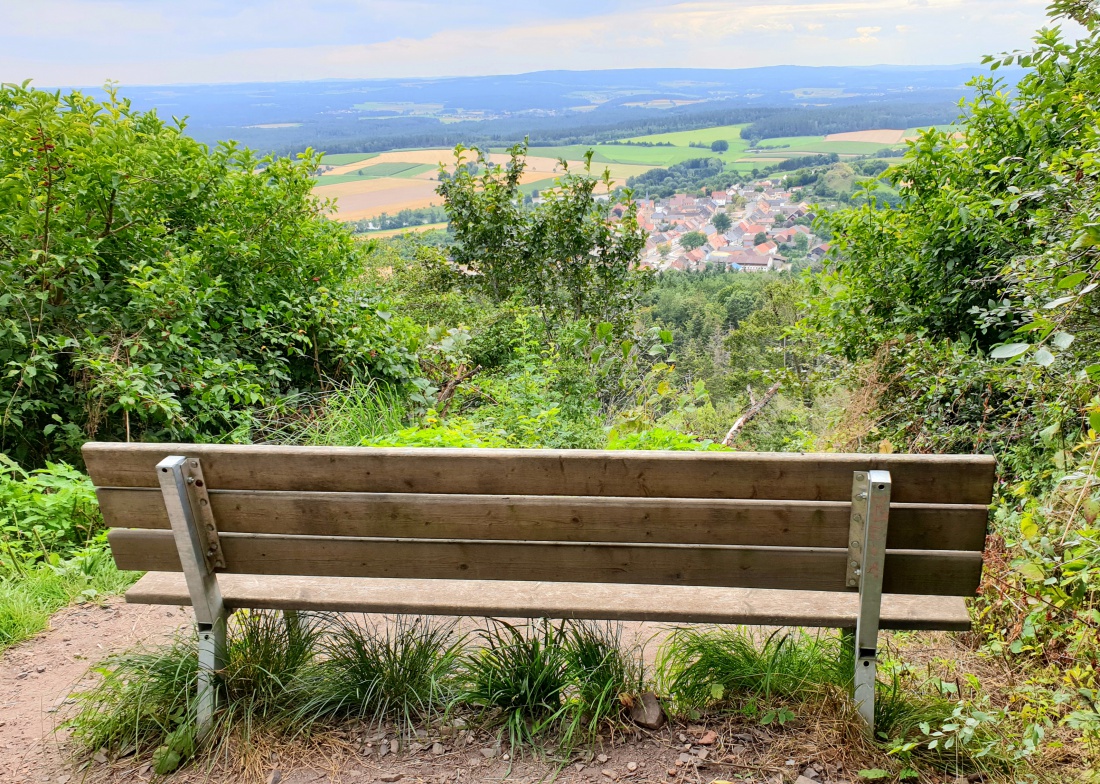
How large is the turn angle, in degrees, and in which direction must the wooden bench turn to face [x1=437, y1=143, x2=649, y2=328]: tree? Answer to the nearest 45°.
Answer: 0° — it already faces it

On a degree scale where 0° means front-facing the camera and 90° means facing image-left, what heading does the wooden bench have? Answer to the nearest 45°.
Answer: approximately 180°

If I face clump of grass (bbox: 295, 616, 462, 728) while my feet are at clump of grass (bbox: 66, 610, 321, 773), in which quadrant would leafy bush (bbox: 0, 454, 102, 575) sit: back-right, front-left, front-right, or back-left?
back-left

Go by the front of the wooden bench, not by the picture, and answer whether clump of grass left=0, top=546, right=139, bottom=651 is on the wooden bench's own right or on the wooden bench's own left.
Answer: on the wooden bench's own left

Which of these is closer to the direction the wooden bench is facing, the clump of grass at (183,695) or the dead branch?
the dead branch

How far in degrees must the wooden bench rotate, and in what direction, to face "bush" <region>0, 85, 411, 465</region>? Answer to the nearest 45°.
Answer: approximately 45° to its left

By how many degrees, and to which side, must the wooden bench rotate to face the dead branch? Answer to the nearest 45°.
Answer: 0° — it already faces it
